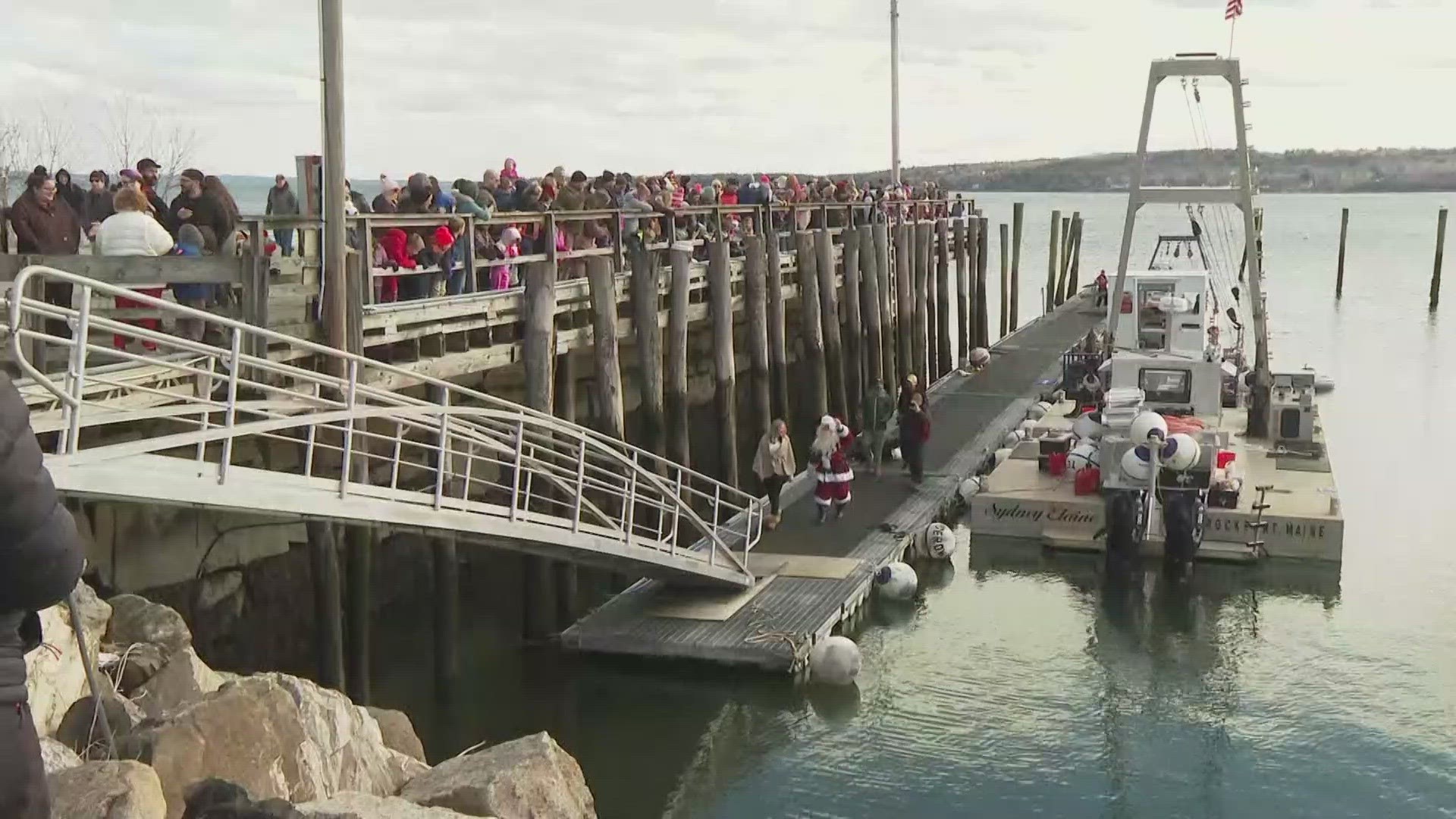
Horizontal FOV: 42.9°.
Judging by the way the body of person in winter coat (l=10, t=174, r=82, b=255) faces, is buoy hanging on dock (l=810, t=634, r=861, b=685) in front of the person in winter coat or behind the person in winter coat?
in front

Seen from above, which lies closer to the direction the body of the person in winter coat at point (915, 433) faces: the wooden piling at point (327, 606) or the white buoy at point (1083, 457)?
the wooden piling

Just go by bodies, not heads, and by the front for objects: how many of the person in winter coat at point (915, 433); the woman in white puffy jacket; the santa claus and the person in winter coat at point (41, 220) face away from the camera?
1

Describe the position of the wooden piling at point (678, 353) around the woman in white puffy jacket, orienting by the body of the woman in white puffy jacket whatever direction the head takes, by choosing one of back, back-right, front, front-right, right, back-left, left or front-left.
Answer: front-right

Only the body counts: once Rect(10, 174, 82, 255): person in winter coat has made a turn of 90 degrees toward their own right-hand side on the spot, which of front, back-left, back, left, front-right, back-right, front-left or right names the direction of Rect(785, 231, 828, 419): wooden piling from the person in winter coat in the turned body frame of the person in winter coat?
back

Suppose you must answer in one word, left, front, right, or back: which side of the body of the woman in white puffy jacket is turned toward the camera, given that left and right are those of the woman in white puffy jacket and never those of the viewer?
back

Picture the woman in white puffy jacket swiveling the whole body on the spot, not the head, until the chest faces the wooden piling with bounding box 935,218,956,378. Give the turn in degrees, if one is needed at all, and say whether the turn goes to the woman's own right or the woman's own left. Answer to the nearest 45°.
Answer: approximately 45° to the woman's own right

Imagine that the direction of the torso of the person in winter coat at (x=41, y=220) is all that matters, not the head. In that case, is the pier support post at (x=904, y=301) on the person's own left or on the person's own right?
on the person's own left

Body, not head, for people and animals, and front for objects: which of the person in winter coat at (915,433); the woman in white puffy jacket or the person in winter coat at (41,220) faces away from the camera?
the woman in white puffy jacket

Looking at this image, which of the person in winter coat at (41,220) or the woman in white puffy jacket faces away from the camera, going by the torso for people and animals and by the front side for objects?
the woman in white puffy jacket

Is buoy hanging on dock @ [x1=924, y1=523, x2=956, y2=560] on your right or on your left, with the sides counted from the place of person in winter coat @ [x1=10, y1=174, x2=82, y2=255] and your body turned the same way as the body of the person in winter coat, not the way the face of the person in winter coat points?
on your left

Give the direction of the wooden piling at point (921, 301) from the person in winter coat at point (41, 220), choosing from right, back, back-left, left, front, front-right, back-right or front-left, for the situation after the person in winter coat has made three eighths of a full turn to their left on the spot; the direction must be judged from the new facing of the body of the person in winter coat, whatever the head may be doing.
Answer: front-right

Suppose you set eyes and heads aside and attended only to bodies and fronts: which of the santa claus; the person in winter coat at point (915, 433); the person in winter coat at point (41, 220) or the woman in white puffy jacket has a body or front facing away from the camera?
the woman in white puffy jacket

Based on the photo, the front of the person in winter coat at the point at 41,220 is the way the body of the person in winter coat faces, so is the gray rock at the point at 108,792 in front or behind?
in front

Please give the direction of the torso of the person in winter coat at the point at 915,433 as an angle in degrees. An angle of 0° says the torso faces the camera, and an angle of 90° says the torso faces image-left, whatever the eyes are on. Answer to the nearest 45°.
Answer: approximately 45°

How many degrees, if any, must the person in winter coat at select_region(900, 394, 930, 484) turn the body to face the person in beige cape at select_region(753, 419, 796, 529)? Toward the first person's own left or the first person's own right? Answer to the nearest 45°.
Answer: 0° — they already face them

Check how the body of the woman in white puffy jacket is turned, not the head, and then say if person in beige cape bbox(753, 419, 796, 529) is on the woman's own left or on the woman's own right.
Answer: on the woman's own right

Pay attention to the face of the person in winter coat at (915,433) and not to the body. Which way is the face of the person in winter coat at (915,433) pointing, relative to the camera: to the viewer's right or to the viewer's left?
to the viewer's left
